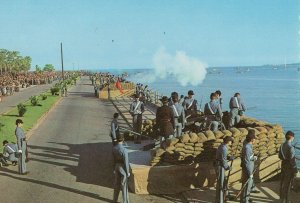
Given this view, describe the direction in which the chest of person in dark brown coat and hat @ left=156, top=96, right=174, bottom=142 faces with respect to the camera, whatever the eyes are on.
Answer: away from the camera

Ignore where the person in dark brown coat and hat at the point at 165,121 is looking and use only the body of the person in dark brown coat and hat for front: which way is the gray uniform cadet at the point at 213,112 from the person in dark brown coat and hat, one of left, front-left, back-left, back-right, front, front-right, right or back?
front-right

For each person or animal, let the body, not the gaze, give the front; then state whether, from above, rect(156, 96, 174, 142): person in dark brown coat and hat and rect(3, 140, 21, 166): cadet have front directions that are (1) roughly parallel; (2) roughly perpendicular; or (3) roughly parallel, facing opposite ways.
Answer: roughly perpendicular

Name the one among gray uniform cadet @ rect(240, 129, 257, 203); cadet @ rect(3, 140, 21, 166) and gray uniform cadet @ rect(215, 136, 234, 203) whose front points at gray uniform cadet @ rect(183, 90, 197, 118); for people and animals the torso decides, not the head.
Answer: the cadet

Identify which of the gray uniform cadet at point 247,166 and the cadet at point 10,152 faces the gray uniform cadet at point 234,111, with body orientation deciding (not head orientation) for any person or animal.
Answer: the cadet

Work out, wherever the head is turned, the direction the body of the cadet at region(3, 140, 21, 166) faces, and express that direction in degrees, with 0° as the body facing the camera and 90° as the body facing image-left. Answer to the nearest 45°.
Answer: approximately 270°
